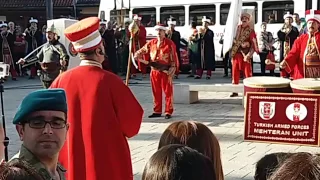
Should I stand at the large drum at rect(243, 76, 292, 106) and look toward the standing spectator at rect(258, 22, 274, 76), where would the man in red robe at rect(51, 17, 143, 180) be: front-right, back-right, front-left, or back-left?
back-left

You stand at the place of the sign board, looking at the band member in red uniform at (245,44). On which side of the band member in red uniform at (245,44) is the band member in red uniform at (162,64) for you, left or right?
left

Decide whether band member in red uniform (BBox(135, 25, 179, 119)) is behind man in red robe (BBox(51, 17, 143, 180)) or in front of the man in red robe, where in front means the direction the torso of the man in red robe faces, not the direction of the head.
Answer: in front

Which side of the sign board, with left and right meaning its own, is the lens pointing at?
front

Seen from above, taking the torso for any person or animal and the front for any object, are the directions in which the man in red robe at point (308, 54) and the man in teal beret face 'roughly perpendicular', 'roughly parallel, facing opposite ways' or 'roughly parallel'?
roughly perpendicular

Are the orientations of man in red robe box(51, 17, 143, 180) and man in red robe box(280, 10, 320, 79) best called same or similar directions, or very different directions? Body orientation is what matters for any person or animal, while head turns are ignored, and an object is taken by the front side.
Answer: very different directions

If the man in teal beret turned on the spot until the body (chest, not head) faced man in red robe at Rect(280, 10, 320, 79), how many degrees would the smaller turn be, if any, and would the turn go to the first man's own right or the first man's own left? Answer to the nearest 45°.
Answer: approximately 90° to the first man's own left

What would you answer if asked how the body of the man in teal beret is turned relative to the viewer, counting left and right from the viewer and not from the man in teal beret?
facing the viewer and to the right of the viewer

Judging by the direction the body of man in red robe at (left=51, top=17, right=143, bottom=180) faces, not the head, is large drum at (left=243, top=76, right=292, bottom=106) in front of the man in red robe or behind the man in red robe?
in front
